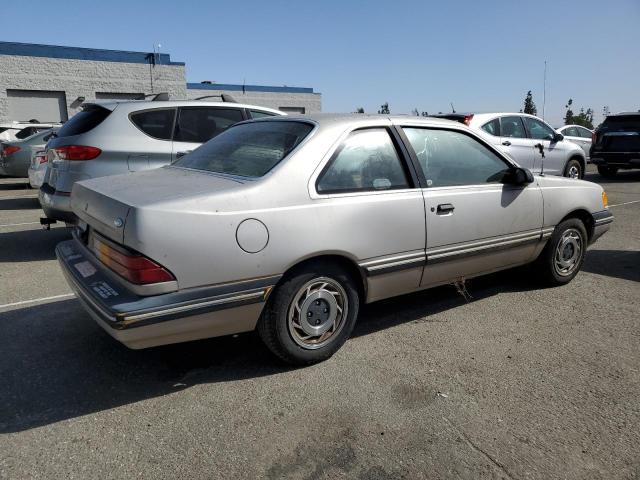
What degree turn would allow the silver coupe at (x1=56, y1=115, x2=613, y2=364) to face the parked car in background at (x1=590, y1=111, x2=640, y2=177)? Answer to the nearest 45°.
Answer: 0° — it already faces it

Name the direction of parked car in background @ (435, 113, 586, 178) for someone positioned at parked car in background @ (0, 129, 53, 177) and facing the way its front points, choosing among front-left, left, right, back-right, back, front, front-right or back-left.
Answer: right

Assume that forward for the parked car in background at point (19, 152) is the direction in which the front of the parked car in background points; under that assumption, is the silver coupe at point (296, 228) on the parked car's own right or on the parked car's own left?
on the parked car's own right

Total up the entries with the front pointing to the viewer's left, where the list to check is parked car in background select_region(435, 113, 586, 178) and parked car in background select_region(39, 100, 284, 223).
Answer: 0

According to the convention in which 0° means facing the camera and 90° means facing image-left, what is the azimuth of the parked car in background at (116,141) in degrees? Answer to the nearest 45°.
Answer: approximately 225°

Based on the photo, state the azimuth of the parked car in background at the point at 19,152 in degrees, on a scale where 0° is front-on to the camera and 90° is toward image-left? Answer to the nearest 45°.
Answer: approximately 225°

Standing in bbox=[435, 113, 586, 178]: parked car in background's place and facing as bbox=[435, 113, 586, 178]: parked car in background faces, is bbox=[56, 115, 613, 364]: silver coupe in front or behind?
behind

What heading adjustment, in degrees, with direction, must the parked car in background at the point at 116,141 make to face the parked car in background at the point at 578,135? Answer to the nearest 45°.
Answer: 0° — it already faces it

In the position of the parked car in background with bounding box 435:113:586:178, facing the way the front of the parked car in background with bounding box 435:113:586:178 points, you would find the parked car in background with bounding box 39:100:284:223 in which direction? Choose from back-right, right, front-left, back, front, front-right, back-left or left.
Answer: back

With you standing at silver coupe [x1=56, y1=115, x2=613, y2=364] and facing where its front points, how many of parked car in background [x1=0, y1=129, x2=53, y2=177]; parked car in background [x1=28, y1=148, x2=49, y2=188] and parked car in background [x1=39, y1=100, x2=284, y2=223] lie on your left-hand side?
3

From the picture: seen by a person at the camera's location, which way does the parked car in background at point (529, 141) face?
facing away from the viewer and to the right of the viewer

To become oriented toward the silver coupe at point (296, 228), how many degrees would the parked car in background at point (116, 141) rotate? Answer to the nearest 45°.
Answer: approximately 135° to its right

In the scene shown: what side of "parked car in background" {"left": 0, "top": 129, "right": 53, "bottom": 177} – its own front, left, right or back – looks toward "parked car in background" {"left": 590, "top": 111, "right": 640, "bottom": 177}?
right

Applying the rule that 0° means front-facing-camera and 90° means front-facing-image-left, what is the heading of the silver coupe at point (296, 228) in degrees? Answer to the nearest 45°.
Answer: approximately 225°

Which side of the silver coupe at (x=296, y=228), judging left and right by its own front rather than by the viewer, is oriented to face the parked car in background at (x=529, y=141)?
front
